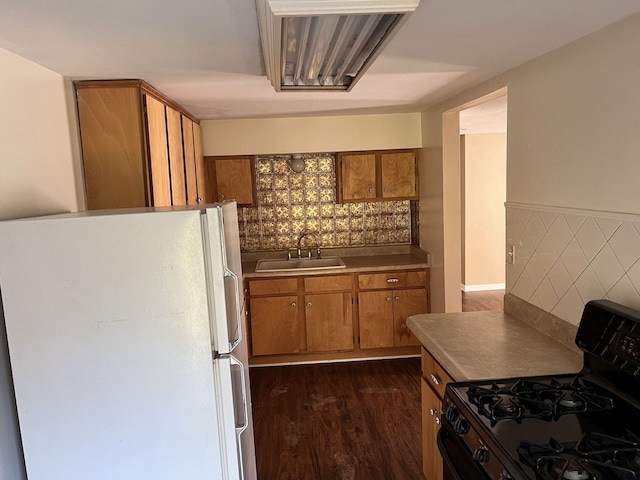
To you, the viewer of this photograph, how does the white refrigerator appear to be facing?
facing to the right of the viewer

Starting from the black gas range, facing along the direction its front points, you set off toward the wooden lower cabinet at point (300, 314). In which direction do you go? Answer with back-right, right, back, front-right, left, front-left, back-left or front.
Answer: right

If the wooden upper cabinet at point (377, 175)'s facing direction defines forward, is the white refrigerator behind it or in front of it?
in front

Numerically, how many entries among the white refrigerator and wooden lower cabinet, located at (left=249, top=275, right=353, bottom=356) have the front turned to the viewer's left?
0

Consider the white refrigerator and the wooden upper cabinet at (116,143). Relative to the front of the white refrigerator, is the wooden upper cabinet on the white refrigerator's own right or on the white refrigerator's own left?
on the white refrigerator's own left

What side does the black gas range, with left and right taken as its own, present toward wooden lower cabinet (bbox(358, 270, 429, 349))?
right

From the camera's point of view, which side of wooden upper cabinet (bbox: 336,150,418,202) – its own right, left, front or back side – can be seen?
front

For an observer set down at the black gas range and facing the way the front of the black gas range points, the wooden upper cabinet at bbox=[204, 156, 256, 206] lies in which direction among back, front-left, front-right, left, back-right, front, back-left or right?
right

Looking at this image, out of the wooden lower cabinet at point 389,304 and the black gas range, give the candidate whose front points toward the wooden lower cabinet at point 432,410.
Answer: the wooden lower cabinet at point 389,304

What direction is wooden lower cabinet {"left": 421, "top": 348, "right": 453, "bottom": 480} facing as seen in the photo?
to the viewer's left

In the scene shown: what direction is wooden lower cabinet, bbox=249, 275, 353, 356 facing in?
toward the camera

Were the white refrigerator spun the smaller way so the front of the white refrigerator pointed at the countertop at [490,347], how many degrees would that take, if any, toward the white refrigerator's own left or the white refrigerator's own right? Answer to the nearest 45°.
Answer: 0° — it already faces it

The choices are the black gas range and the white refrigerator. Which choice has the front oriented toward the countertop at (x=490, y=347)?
the white refrigerator

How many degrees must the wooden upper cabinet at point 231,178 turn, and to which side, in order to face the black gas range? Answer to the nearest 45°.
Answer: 0° — it already faces it

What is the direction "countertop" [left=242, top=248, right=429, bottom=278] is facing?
toward the camera

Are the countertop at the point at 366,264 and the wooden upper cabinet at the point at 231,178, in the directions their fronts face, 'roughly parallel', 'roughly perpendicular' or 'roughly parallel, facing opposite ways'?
roughly parallel

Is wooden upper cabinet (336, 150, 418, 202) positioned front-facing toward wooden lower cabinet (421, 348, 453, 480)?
yes

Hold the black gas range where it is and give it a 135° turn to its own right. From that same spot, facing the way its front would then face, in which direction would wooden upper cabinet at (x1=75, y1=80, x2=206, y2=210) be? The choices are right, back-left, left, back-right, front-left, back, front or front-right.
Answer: left

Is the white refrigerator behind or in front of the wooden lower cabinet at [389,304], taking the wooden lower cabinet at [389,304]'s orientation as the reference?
in front

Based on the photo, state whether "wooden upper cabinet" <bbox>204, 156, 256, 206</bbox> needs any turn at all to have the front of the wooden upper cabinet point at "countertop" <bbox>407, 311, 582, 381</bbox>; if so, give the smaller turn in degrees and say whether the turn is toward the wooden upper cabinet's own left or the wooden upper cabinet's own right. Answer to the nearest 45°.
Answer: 0° — it already faces it
